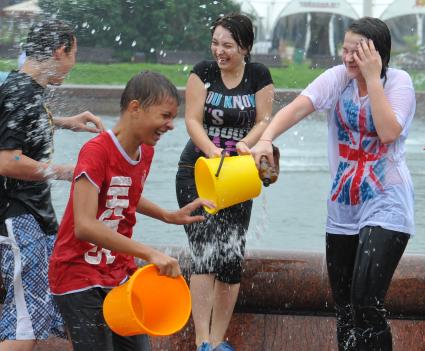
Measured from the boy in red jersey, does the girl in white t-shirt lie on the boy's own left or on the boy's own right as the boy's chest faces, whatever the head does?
on the boy's own left

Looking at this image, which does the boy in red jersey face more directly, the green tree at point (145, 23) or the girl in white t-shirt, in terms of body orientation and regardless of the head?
the girl in white t-shirt

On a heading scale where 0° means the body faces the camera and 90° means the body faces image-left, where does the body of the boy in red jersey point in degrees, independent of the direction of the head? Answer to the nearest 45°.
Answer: approximately 315°

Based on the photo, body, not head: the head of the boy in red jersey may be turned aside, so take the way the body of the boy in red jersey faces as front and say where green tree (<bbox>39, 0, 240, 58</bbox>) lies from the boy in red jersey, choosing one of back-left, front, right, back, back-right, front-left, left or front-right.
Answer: back-left
